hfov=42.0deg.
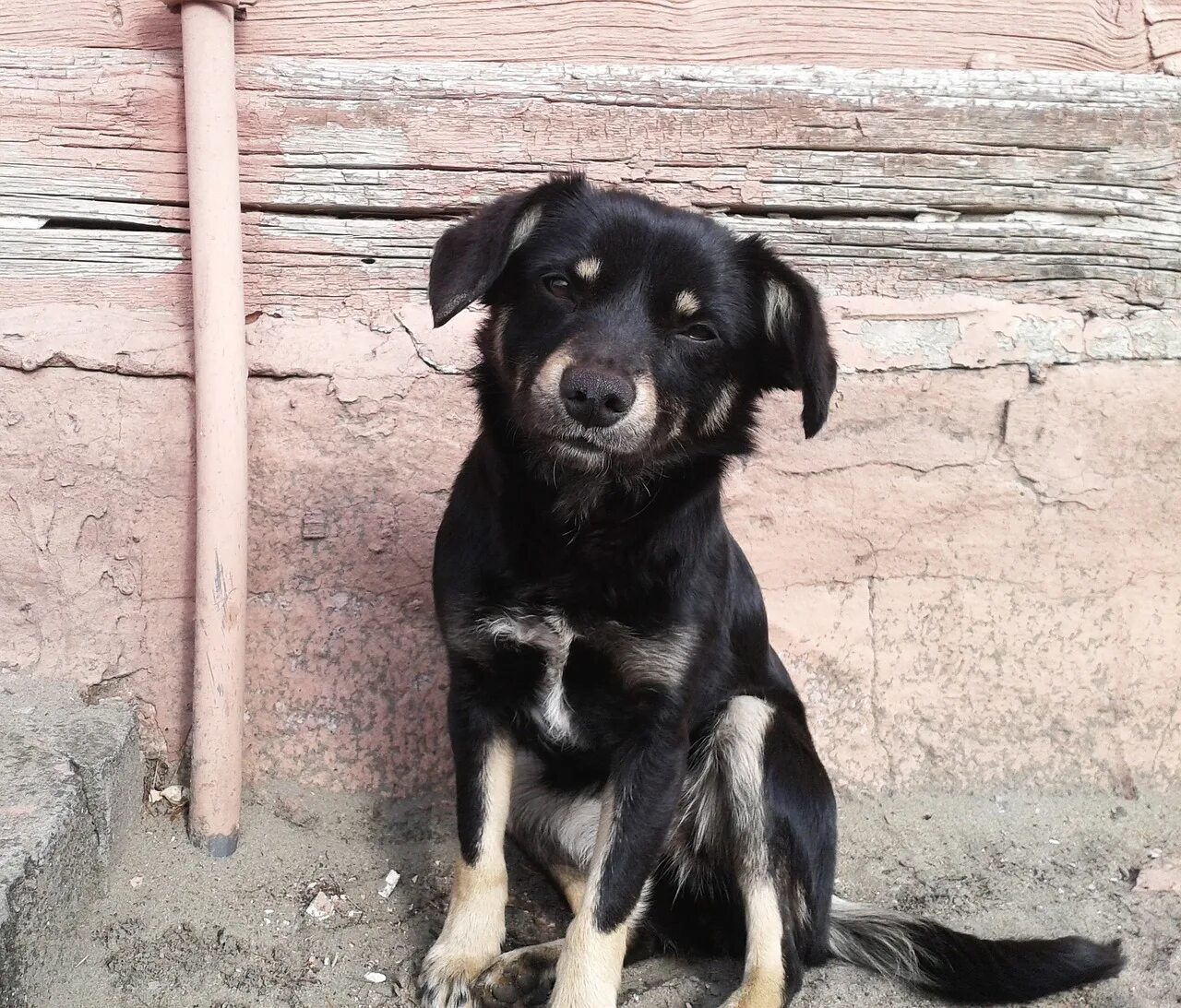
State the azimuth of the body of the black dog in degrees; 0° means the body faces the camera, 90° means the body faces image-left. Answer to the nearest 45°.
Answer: approximately 45°

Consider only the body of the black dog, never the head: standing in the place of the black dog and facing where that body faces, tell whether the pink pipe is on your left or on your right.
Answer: on your right

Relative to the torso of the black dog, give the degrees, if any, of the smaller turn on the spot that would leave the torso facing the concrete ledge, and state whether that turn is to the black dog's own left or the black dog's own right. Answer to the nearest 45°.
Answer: approximately 45° to the black dog's own right
